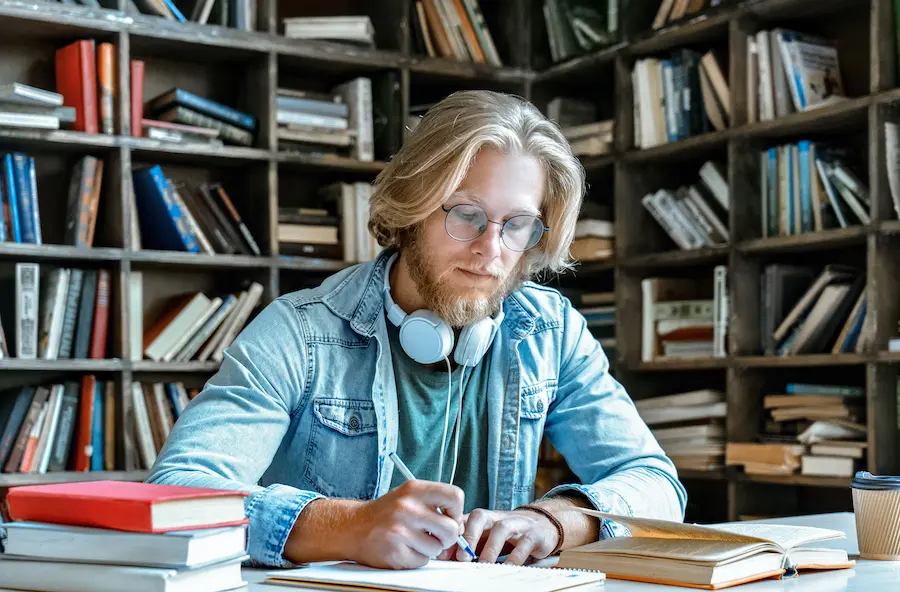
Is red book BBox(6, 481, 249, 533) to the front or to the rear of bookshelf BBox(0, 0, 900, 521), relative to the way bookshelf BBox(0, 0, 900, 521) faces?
to the front

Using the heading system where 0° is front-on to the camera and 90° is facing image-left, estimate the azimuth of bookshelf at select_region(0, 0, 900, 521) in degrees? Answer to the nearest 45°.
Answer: approximately 0°

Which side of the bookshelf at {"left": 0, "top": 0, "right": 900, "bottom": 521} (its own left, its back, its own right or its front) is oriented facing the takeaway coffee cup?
front

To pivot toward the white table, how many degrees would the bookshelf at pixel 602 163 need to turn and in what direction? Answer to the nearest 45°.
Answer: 0° — it already faces it

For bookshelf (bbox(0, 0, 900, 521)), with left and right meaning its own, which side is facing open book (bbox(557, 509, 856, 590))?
front
